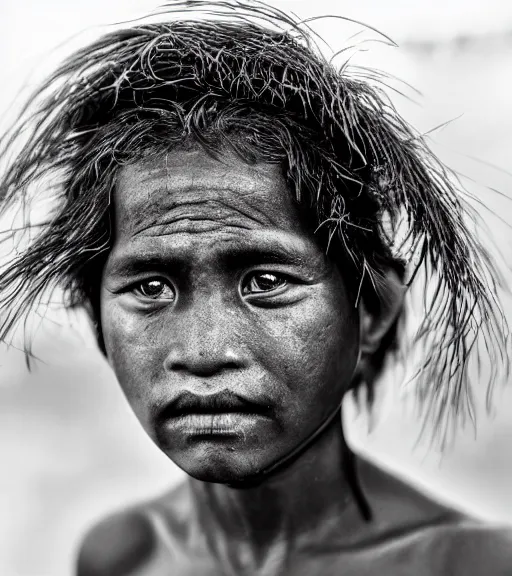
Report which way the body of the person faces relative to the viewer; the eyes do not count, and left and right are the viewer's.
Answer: facing the viewer and to the left of the viewer
